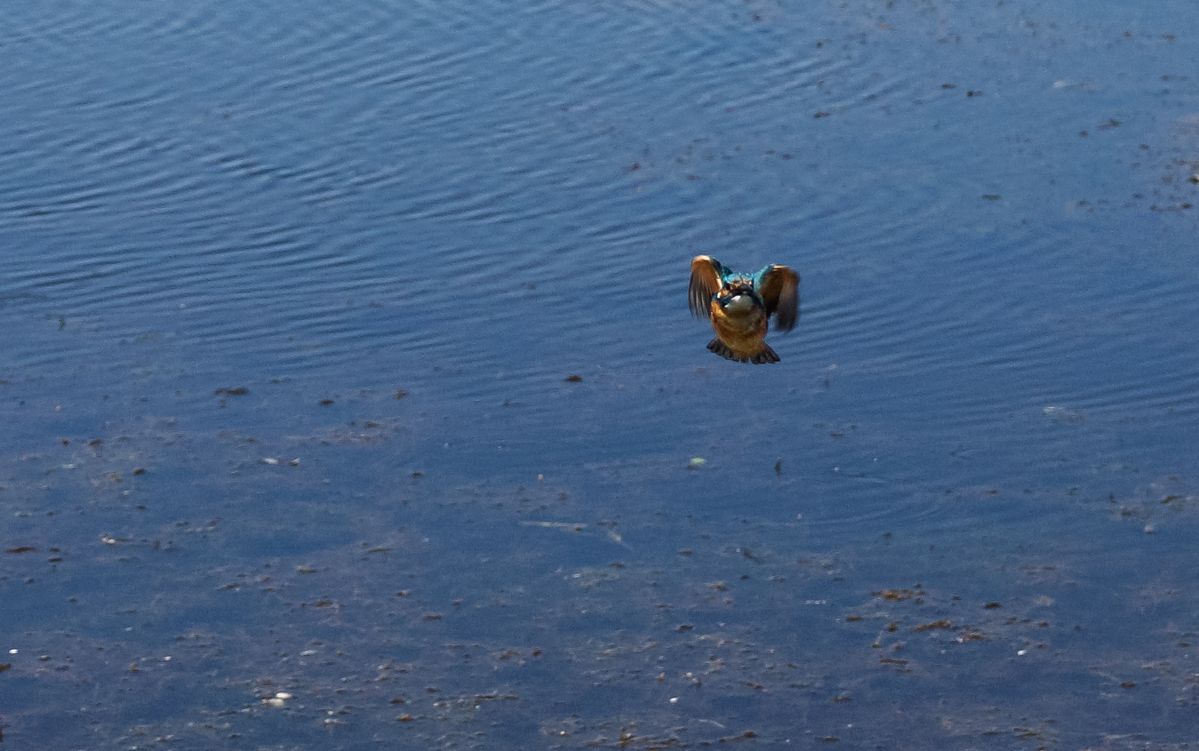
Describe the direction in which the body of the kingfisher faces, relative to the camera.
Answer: toward the camera
